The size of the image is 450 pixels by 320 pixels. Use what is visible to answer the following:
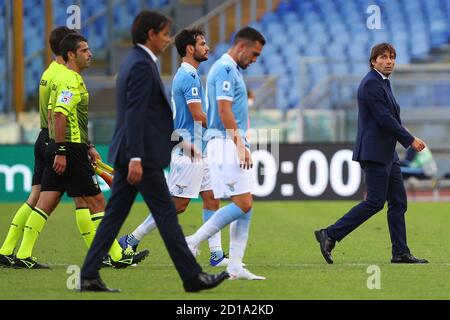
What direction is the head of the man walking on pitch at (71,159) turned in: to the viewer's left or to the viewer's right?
to the viewer's right

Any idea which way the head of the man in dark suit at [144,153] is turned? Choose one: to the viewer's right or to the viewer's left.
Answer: to the viewer's right

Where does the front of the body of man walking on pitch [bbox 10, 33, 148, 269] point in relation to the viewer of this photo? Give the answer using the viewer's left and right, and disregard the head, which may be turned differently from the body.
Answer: facing to the right of the viewer
